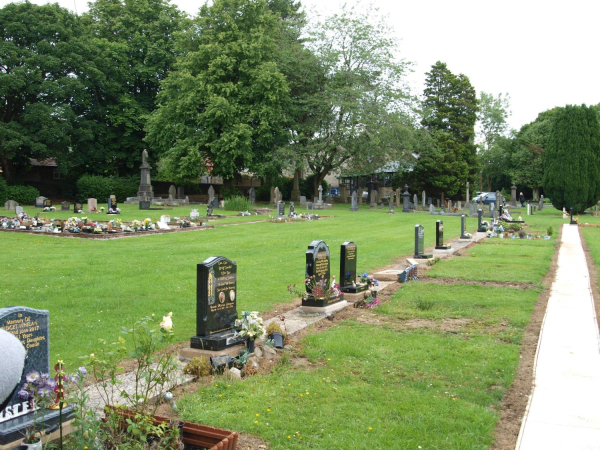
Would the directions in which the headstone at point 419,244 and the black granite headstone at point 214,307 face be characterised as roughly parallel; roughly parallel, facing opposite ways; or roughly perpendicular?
roughly parallel

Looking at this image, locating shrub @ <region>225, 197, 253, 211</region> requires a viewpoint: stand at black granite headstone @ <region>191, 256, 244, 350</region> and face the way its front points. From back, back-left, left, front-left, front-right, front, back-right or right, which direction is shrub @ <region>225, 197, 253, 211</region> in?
back-left

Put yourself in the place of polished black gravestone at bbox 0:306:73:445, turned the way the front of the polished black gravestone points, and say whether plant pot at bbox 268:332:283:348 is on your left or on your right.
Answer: on your left

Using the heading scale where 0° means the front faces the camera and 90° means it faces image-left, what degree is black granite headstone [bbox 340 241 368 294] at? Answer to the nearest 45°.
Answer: approximately 315°

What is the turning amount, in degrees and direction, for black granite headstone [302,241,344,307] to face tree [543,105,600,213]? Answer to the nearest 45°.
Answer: approximately 90° to its left

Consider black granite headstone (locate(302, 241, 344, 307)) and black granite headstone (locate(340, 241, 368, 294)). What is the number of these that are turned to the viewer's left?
0

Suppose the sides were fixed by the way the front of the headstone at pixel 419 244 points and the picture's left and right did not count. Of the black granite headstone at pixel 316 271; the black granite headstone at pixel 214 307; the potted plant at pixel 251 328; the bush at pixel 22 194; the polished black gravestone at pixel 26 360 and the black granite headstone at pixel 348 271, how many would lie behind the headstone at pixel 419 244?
1

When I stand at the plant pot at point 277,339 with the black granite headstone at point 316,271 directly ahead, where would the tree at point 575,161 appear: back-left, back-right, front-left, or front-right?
front-right
